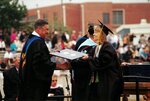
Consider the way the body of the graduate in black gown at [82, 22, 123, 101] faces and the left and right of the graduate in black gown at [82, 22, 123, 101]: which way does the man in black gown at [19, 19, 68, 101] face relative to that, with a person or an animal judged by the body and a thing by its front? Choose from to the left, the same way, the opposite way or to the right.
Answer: the opposite way

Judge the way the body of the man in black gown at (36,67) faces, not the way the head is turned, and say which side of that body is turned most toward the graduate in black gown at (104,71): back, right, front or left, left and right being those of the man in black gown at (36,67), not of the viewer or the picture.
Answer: front

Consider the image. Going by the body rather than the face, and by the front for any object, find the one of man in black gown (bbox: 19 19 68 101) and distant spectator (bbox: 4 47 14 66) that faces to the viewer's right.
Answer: the man in black gown

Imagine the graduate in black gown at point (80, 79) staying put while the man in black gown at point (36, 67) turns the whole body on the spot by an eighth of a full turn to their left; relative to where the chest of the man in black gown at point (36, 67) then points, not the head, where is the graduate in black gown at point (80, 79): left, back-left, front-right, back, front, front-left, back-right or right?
front-right

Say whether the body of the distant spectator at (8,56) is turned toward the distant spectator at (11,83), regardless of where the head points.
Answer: yes

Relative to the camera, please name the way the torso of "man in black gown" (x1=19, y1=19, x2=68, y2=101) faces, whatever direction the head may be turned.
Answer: to the viewer's right

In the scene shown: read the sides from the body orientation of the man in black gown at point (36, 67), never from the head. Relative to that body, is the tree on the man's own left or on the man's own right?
on the man's own left

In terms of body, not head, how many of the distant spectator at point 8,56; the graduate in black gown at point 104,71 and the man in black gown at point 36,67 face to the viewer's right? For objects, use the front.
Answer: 1

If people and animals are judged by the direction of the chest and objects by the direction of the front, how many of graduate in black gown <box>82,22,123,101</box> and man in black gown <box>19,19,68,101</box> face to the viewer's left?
1

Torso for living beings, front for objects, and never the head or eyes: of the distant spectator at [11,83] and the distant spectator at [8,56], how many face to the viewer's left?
0

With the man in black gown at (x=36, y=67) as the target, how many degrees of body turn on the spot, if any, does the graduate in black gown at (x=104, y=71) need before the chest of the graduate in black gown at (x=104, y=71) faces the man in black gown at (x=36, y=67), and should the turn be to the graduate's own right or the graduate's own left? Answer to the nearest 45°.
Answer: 0° — they already face them

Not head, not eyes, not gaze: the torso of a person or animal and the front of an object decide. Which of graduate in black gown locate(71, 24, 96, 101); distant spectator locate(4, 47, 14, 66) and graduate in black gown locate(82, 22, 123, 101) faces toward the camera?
the distant spectator

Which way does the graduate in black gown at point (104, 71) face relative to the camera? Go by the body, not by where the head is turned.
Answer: to the viewer's left
